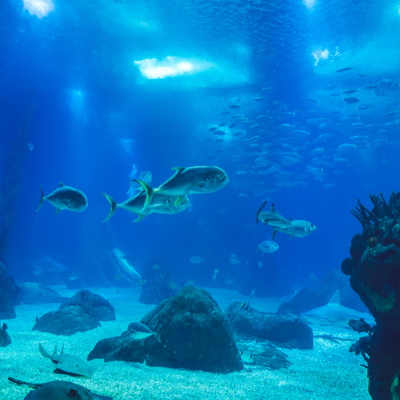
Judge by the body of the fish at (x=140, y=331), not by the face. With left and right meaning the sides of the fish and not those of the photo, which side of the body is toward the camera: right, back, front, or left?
left

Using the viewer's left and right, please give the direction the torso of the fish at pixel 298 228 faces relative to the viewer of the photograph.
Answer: facing to the right of the viewer

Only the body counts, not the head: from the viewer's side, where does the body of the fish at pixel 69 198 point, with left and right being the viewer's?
facing to the right of the viewer
